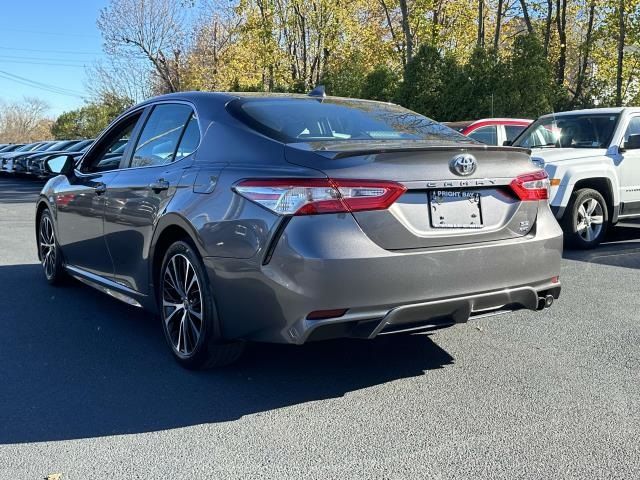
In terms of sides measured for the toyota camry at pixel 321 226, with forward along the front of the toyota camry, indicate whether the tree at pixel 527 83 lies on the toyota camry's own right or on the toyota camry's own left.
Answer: on the toyota camry's own right

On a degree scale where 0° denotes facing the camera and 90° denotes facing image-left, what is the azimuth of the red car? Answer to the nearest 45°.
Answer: approximately 45°

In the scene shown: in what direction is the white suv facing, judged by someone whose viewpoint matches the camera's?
facing the viewer and to the left of the viewer

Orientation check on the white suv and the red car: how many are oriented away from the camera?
0

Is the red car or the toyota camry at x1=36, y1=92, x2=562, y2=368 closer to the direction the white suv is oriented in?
the toyota camry

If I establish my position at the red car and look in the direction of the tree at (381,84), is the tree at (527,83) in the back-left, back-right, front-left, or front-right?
front-right

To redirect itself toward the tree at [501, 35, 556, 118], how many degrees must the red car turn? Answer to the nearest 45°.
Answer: approximately 135° to its right

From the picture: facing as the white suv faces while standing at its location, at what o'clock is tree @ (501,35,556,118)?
The tree is roughly at 4 o'clock from the white suv.

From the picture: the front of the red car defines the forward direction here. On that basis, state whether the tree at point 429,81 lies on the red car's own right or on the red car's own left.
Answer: on the red car's own right

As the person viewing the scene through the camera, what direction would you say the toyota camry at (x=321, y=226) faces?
facing away from the viewer and to the left of the viewer

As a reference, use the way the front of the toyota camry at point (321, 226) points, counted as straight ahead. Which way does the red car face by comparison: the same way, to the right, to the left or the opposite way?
to the left
